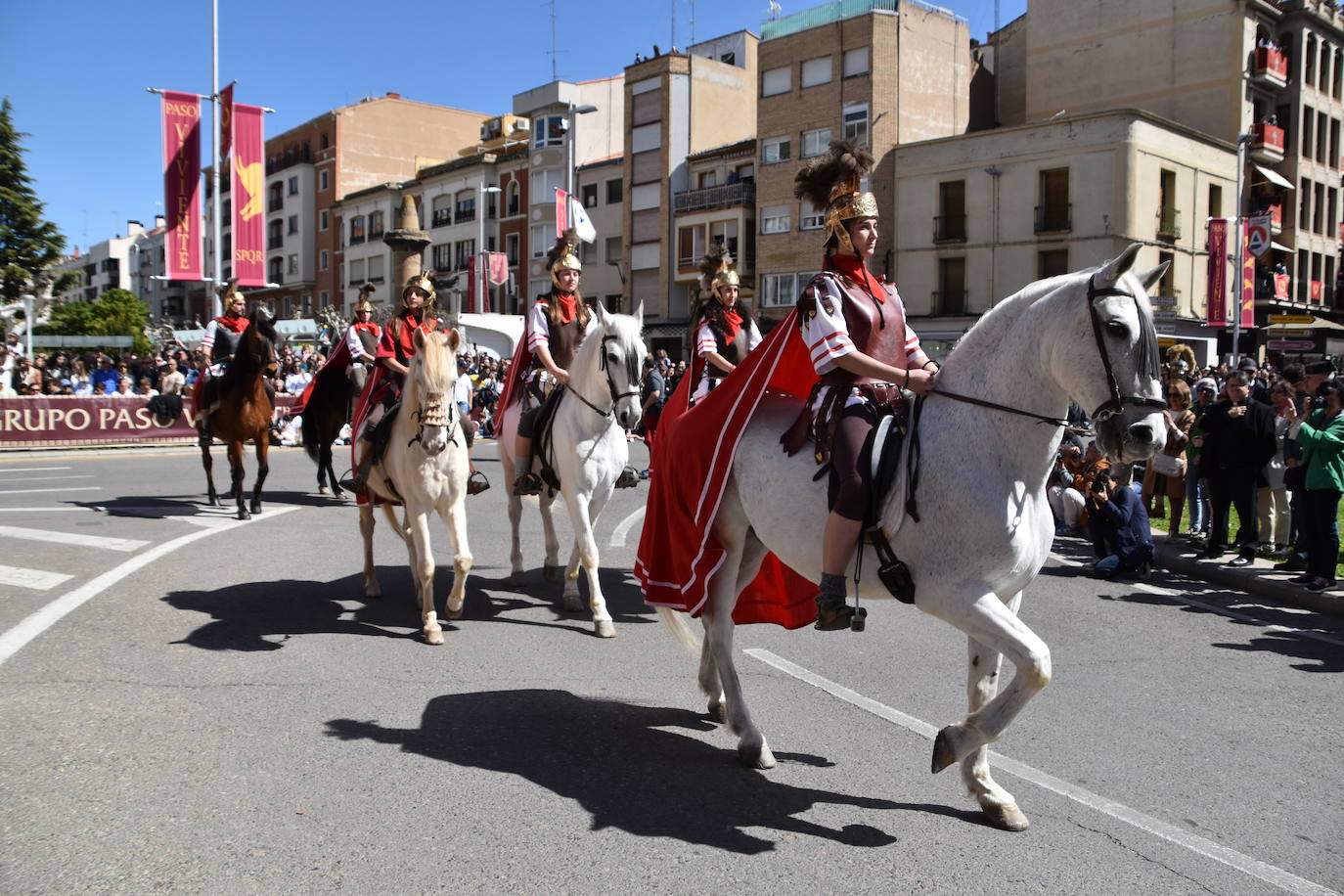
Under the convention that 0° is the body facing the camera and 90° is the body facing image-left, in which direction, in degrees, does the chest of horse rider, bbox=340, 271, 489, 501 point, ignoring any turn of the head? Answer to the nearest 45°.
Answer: approximately 0°

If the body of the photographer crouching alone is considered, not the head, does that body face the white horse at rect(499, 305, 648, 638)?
yes

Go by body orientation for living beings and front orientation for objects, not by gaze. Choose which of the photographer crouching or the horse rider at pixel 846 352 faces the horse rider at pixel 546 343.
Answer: the photographer crouching

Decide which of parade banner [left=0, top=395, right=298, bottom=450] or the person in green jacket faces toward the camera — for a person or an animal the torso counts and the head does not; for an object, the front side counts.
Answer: the parade banner

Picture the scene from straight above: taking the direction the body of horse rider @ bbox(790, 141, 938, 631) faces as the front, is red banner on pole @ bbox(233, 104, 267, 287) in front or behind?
behind

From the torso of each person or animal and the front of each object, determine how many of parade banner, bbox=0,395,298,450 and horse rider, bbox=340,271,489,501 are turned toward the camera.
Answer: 2

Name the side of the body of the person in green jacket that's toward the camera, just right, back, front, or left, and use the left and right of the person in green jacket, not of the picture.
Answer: left

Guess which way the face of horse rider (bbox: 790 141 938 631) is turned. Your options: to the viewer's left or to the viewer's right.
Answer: to the viewer's right

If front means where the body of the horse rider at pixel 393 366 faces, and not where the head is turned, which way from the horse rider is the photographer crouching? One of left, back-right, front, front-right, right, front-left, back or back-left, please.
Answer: left

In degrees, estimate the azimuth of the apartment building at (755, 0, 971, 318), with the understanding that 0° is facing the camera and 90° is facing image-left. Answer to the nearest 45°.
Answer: approximately 45°

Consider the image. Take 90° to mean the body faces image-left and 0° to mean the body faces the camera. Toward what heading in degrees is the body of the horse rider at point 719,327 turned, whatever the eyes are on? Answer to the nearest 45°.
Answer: approximately 315°

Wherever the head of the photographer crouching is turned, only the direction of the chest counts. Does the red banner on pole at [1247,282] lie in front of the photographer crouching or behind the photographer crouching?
behind

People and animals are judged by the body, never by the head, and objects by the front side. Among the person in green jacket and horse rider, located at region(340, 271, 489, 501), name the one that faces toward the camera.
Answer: the horse rider

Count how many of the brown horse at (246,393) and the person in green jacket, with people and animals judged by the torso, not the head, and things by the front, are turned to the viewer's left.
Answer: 1

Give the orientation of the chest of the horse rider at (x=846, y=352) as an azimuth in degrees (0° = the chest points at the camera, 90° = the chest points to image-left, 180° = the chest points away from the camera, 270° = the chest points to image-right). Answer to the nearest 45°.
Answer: approximately 315°

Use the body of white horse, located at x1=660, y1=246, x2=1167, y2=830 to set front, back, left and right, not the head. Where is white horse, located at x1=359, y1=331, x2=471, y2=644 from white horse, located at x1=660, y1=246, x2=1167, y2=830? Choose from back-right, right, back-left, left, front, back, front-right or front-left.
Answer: back

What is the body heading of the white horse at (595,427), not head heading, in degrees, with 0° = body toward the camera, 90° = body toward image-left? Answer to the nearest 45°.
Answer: approximately 315°
